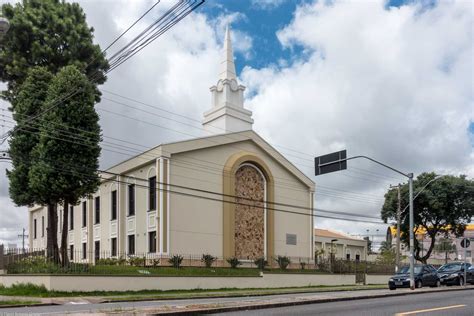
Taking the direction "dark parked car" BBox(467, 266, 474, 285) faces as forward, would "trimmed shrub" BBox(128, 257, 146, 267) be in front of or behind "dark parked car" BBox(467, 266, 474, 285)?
in front

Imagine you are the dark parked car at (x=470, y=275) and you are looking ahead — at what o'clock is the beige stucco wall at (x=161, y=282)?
The beige stucco wall is roughly at 12 o'clock from the dark parked car.

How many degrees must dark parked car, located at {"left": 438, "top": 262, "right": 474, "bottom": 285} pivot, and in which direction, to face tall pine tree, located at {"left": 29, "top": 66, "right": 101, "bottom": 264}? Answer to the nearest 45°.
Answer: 0° — it already faces it

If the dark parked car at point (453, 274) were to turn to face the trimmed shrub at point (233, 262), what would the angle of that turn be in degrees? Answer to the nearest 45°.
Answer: approximately 45° to its right

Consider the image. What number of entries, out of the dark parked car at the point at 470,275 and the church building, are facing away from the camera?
0

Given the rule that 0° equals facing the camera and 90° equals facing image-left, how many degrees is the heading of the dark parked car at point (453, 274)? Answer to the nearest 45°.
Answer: approximately 45°

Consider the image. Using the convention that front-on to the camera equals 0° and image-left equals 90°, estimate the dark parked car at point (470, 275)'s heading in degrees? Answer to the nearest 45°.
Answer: approximately 45°

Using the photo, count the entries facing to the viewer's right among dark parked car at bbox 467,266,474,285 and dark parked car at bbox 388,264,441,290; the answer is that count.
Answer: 0
